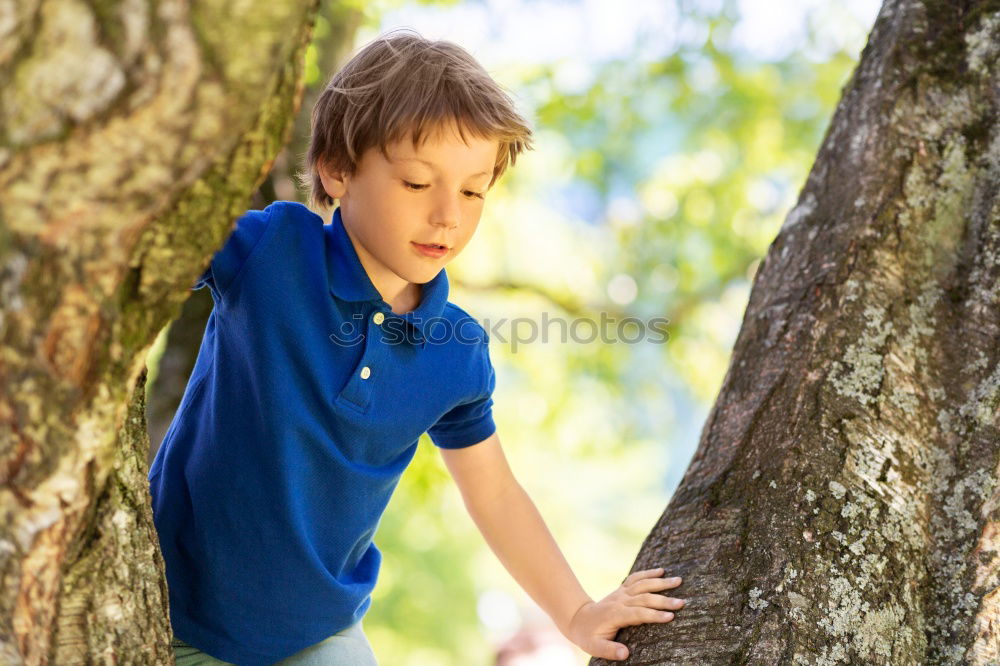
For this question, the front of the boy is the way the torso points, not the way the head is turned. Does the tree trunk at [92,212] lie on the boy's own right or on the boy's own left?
on the boy's own right

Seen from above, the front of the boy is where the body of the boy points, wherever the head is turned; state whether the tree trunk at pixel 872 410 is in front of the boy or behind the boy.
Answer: in front

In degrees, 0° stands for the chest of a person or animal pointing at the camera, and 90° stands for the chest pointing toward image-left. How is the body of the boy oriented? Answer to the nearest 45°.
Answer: approximately 315°

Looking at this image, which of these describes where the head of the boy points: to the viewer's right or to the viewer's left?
to the viewer's right
